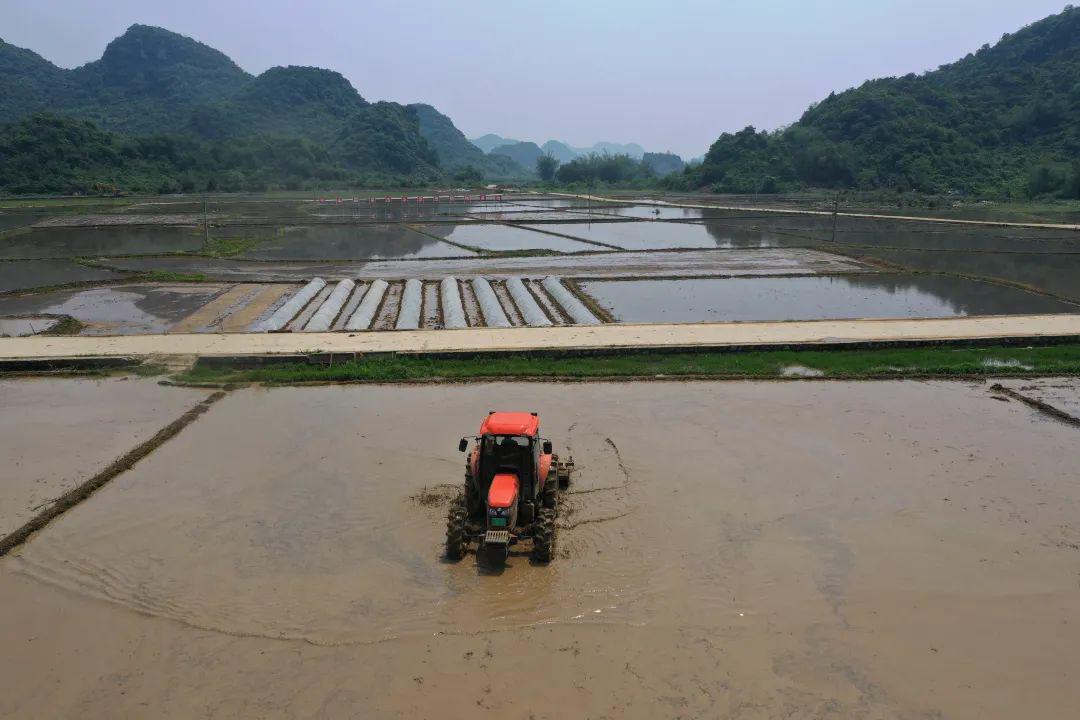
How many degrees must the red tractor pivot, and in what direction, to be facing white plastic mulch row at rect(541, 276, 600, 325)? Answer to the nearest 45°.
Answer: approximately 180°

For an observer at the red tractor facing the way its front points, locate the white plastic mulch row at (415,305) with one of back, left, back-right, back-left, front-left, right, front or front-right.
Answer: back

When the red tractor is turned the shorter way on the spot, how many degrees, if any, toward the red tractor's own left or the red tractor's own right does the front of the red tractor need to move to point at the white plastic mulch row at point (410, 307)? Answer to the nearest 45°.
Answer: approximately 180°

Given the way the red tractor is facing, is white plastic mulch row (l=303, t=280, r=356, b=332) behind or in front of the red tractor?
behind

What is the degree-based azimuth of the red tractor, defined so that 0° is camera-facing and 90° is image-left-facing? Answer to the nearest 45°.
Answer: approximately 0°

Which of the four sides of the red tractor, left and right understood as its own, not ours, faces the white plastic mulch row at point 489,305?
back
